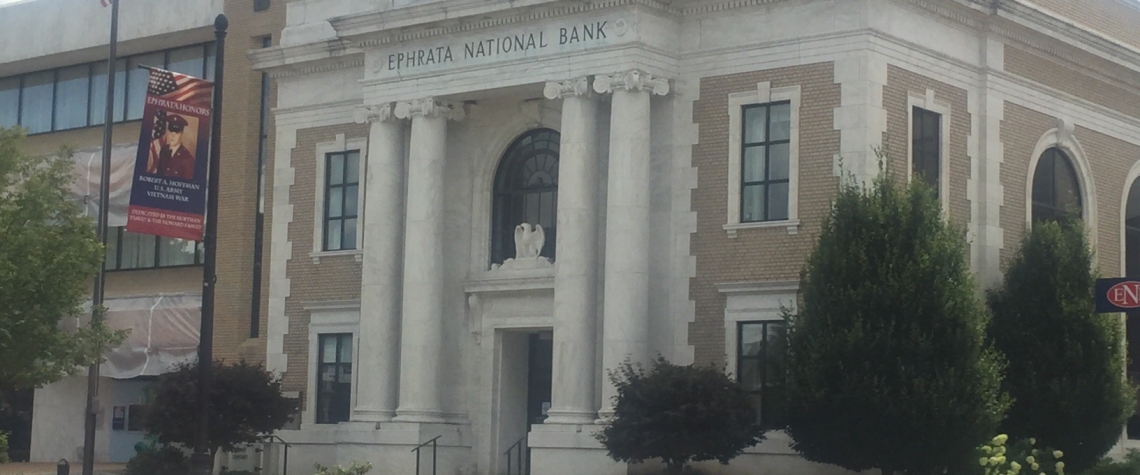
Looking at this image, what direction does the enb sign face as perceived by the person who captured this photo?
facing the viewer

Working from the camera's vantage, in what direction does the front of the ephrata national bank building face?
facing the viewer and to the left of the viewer

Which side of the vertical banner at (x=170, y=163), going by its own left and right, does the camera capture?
front

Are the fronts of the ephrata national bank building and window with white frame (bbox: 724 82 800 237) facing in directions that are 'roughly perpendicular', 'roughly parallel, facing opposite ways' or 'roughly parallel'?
roughly parallel

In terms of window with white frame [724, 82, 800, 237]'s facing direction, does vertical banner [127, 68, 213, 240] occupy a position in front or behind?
in front

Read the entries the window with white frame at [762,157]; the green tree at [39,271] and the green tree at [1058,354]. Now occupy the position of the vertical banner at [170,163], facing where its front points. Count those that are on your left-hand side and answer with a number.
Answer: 2

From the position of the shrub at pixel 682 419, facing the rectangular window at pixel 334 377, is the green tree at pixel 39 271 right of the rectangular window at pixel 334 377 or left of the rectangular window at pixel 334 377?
left
